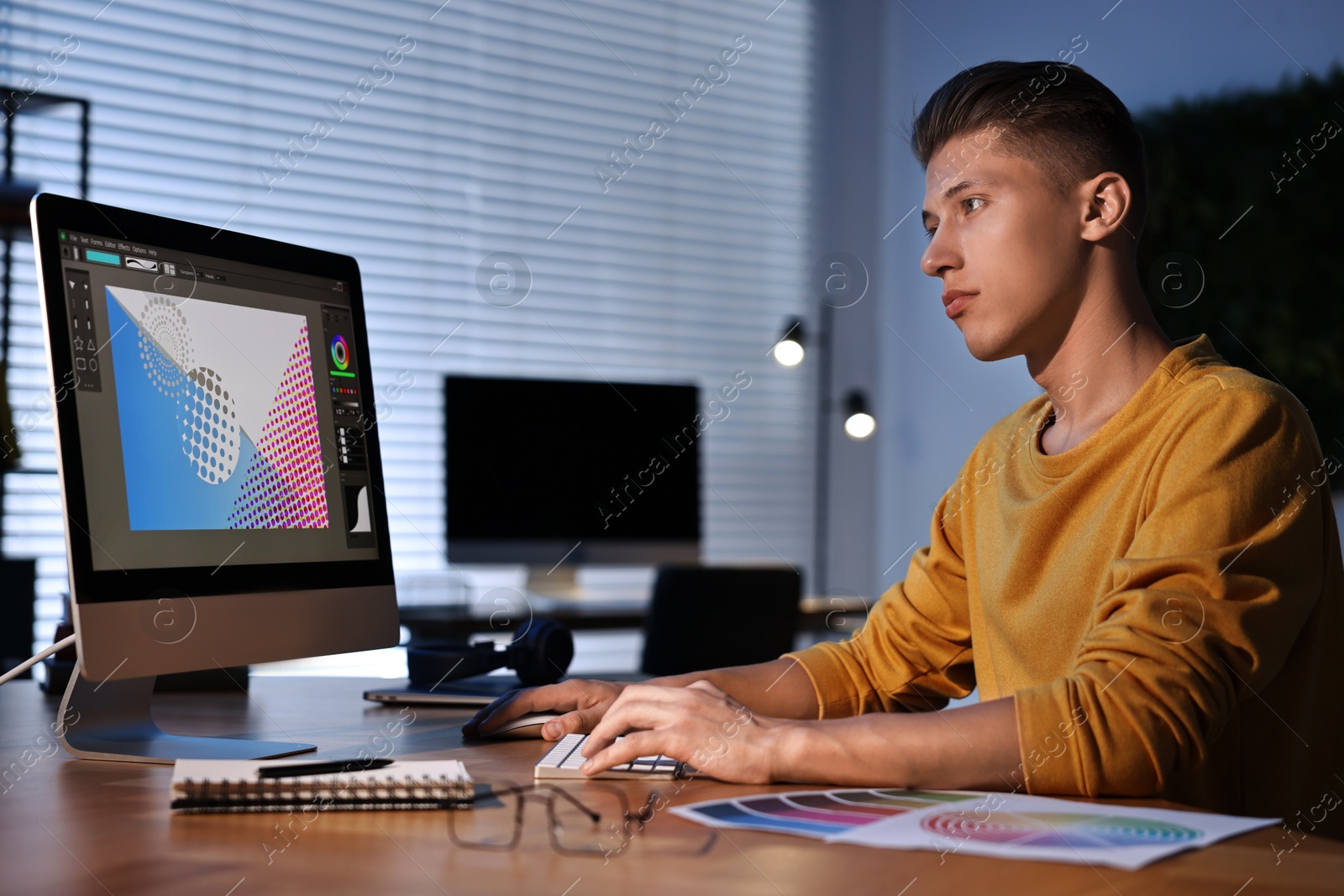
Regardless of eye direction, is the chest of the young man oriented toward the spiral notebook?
yes

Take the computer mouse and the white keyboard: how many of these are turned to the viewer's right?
1

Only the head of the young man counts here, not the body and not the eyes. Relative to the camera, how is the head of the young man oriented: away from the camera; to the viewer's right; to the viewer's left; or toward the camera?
to the viewer's left

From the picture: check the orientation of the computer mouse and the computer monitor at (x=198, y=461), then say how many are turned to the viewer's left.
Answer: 1

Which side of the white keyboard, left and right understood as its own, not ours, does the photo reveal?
right

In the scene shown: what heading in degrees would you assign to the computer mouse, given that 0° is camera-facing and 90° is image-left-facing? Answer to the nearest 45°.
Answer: approximately 90°

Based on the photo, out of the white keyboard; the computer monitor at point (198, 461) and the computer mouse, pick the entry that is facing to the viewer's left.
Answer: the computer mouse

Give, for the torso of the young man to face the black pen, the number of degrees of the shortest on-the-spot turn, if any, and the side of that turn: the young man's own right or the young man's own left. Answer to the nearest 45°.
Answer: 0° — they already face it

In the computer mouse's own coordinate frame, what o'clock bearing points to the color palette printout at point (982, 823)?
The color palette printout is roughly at 8 o'clock from the computer mouse.

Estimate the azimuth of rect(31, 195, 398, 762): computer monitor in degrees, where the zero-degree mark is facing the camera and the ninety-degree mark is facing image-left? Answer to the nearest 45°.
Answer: approximately 315°

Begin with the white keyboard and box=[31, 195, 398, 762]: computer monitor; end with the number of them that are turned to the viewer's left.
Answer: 0

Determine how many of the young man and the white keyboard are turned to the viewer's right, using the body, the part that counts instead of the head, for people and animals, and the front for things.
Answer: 1
